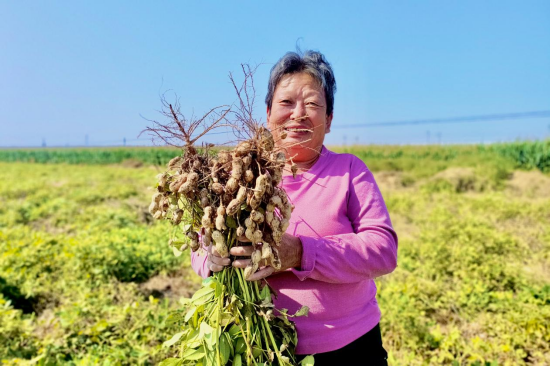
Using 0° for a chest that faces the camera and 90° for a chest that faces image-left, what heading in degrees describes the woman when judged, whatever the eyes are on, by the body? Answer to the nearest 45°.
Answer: approximately 45°
